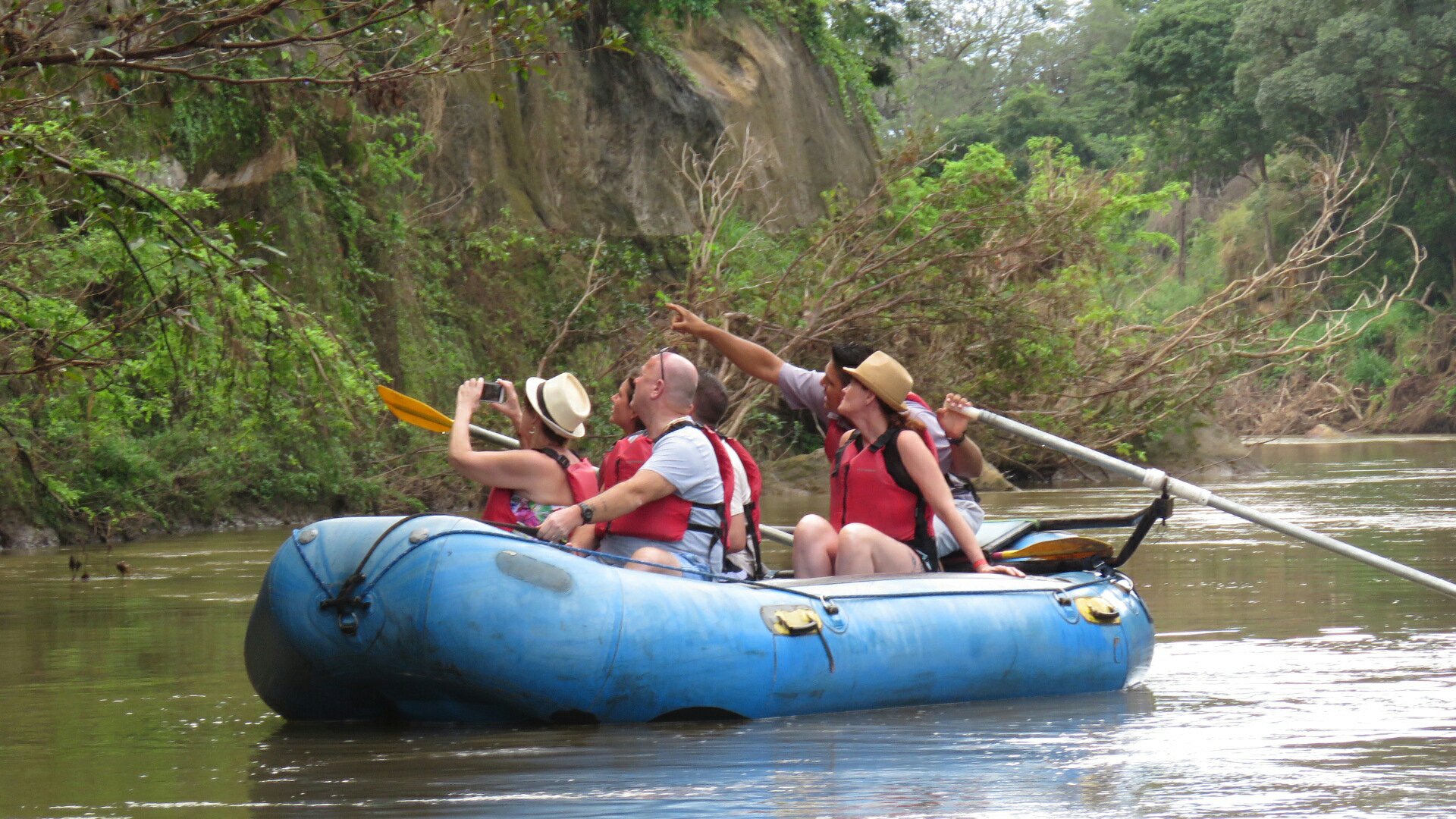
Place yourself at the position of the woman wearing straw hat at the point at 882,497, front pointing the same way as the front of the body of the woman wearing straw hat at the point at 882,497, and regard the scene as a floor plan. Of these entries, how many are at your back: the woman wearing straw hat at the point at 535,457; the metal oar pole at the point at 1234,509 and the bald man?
1

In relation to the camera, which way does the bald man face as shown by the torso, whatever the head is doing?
to the viewer's left

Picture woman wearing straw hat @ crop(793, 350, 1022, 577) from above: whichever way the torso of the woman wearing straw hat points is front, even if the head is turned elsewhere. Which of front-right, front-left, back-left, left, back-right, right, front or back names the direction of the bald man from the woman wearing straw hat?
front

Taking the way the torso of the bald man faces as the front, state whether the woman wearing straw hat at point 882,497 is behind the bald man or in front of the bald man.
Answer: behind

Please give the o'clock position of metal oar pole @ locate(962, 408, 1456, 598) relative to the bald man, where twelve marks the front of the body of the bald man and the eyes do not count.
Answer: The metal oar pole is roughly at 5 o'clock from the bald man.

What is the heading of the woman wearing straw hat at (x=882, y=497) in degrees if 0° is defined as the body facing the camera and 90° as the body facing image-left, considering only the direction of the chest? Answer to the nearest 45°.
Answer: approximately 45°

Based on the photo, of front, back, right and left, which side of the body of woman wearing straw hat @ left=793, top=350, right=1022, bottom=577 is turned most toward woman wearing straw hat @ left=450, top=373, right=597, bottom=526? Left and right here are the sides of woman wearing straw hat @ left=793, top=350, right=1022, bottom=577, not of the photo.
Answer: front

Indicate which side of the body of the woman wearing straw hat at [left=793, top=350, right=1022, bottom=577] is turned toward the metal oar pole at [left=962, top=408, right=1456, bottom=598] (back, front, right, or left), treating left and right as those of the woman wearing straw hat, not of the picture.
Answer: back

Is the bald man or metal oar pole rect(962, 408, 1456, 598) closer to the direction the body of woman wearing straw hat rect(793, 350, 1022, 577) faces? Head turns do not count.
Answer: the bald man

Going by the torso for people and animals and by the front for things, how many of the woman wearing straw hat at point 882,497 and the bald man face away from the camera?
0

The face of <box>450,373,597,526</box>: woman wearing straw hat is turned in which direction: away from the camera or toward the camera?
away from the camera
